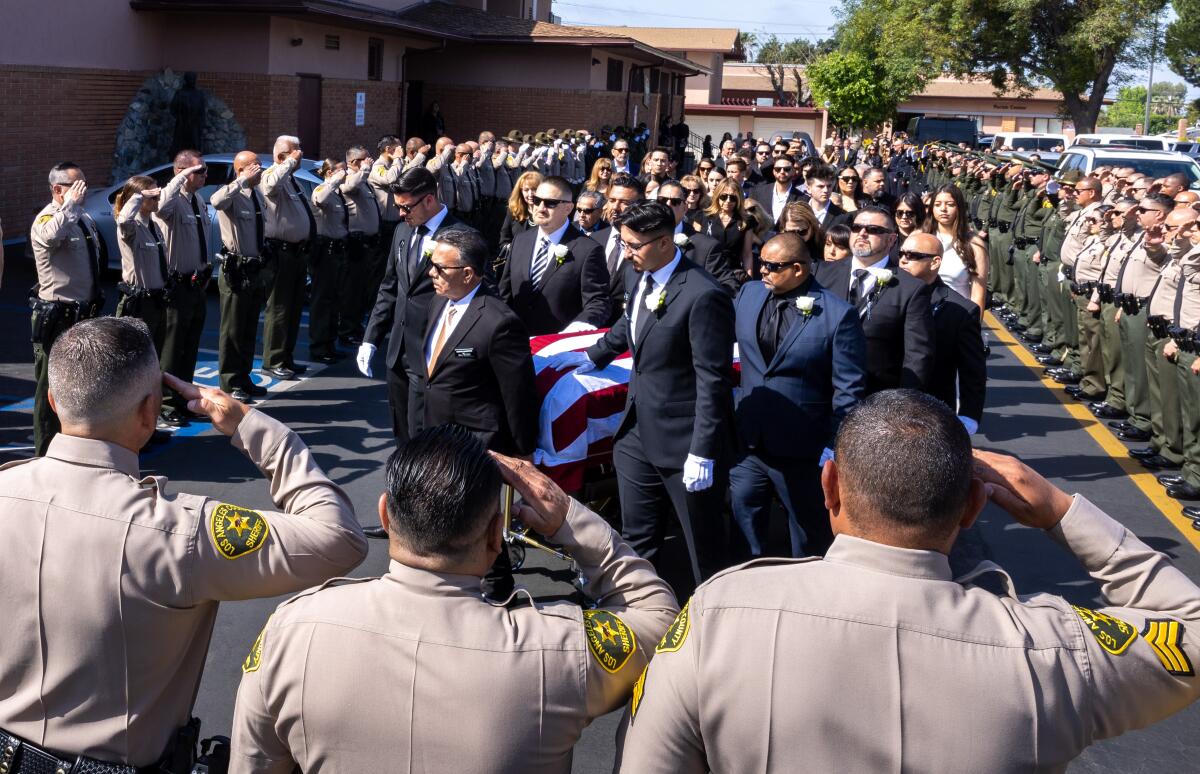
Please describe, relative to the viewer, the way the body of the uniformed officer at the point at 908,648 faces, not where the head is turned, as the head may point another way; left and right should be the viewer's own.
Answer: facing away from the viewer

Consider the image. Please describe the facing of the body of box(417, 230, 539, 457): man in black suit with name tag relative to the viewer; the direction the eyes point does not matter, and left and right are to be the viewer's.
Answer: facing the viewer and to the left of the viewer

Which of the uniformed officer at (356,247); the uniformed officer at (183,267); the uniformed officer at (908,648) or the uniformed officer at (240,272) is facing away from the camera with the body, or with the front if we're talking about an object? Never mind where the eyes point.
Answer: the uniformed officer at (908,648)

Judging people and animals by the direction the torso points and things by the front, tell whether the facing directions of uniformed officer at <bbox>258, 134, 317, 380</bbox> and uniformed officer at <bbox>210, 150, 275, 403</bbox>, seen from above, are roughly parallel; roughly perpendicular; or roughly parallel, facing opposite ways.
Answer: roughly parallel

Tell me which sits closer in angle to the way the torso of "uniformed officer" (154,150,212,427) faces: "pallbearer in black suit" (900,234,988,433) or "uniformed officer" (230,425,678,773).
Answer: the pallbearer in black suit

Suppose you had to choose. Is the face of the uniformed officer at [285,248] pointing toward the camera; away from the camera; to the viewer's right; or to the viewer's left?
to the viewer's right

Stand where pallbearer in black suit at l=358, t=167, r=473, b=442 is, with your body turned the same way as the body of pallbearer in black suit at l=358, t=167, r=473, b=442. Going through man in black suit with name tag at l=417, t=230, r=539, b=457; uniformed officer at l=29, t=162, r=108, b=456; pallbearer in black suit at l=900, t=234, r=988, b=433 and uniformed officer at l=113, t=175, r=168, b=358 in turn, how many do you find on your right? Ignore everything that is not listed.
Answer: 2

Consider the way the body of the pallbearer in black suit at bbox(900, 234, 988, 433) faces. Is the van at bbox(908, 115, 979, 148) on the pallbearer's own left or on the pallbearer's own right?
on the pallbearer's own right

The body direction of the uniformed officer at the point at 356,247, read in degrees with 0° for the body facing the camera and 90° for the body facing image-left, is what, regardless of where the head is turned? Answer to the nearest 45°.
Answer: approximately 270°

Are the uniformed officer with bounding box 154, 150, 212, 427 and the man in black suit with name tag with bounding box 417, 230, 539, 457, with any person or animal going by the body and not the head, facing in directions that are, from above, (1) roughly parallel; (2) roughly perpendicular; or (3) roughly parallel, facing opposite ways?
roughly perpendicular

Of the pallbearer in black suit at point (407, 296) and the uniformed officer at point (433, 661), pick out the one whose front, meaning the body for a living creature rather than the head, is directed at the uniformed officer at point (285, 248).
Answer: the uniformed officer at point (433, 661)
